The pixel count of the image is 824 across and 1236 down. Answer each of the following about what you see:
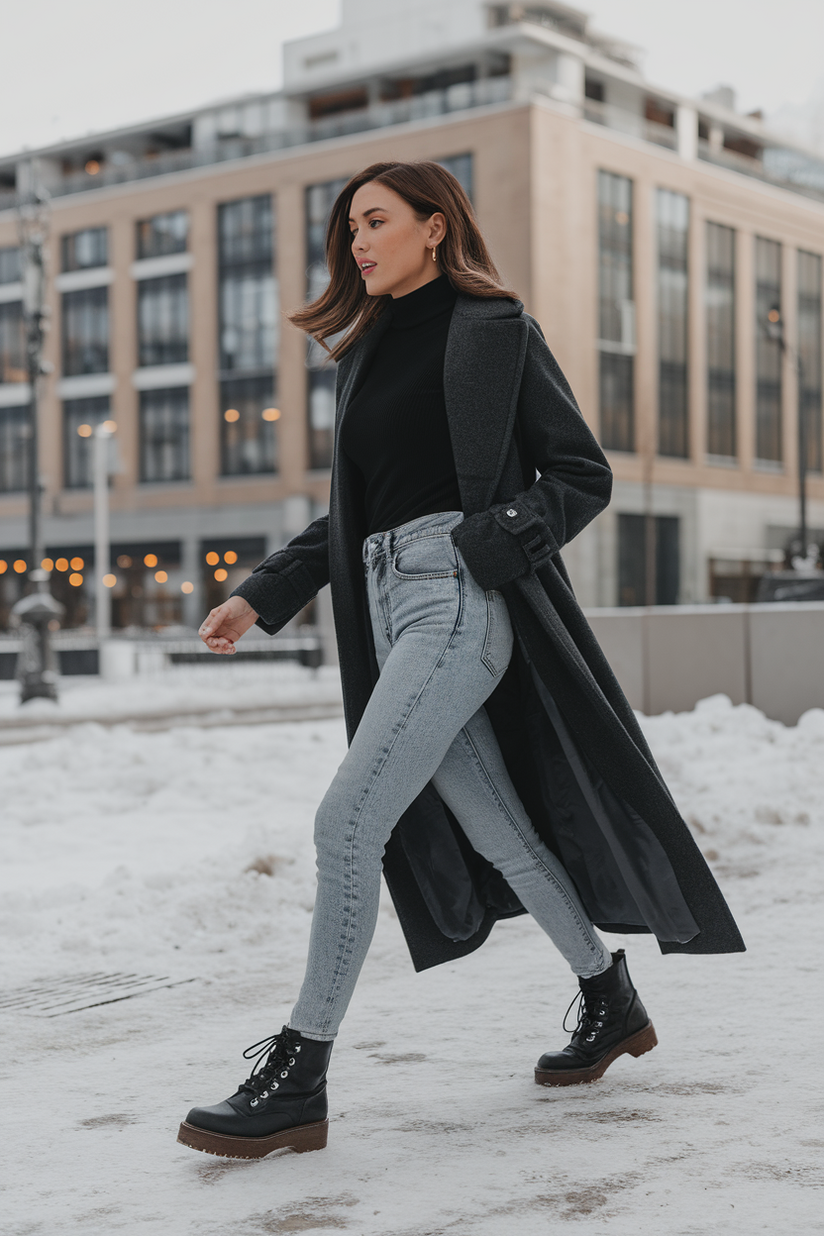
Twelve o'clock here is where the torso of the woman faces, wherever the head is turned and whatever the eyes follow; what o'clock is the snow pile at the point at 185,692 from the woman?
The snow pile is roughly at 4 o'clock from the woman.

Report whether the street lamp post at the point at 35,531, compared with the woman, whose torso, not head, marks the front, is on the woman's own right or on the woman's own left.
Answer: on the woman's own right

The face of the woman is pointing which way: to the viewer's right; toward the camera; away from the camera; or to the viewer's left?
to the viewer's left

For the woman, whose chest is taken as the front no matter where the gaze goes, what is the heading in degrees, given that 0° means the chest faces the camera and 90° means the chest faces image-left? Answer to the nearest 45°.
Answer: approximately 45°
